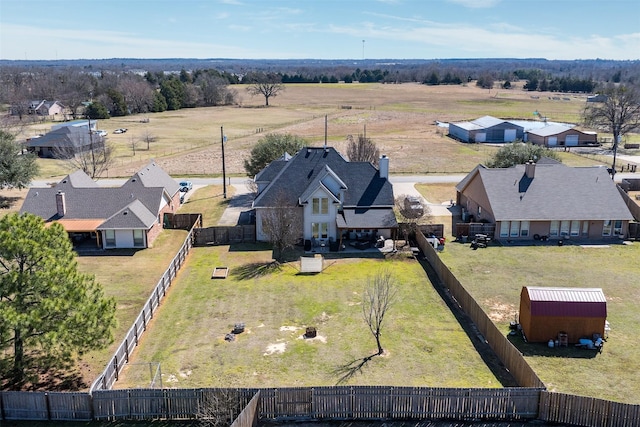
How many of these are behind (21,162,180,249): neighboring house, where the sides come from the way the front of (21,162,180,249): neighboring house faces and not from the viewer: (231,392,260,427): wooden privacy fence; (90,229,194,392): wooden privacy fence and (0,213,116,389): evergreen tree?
3

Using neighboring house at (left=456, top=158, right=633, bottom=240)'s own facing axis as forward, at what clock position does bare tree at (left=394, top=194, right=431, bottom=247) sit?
The bare tree is roughly at 8 o'clock from the neighboring house.

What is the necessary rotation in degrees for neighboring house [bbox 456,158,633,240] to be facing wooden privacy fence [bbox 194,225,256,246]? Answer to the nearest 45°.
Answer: approximately 135° to its left

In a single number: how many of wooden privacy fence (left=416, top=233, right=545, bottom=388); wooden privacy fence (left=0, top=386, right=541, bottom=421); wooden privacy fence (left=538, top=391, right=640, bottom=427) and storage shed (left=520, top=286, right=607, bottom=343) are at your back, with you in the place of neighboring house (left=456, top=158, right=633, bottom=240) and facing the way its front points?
4

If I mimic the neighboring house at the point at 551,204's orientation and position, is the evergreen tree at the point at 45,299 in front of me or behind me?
behind

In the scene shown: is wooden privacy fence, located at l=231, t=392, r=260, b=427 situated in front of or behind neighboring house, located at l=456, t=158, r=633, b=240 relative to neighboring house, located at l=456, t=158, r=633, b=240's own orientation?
behind

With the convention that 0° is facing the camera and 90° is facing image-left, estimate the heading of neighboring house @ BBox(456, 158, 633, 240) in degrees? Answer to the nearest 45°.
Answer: approximately 180°

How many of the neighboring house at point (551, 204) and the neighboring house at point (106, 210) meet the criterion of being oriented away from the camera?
2

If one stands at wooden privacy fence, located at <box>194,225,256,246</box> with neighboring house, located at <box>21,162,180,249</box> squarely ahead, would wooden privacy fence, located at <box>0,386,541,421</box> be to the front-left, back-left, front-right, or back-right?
back-left

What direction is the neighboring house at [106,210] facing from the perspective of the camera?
away from the camera

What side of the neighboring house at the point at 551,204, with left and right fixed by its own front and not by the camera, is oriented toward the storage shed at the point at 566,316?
back

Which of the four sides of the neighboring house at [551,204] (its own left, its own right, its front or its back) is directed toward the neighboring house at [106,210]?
left

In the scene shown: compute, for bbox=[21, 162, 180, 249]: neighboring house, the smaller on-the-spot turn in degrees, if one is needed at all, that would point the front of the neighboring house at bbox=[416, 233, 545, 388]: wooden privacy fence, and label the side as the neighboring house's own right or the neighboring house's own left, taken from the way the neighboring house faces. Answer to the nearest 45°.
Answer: approximately 135° to the neighboring house's own right

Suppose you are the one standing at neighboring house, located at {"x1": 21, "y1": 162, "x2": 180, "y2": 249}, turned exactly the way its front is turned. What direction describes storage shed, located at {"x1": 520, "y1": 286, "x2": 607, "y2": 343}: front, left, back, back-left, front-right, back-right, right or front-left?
back-right
